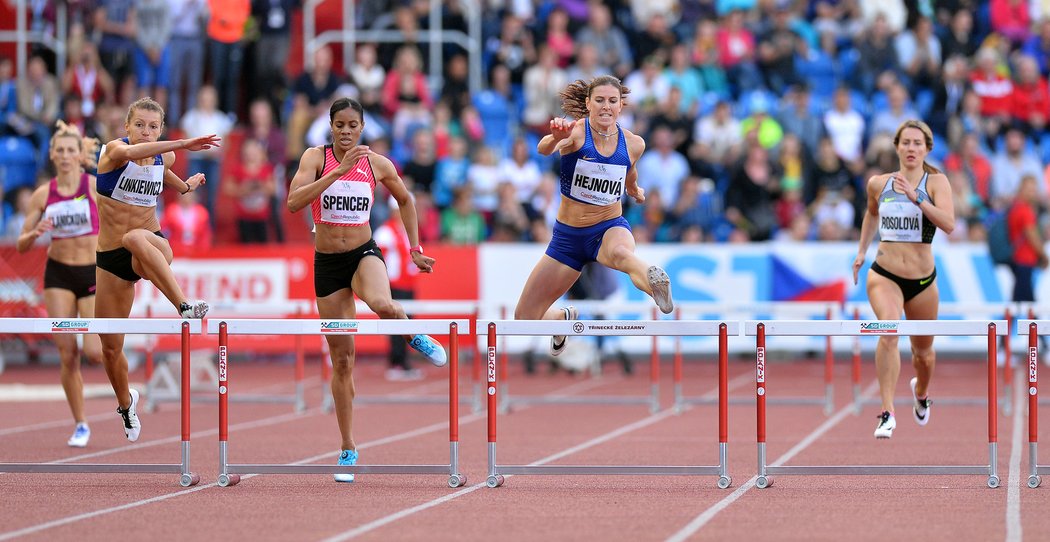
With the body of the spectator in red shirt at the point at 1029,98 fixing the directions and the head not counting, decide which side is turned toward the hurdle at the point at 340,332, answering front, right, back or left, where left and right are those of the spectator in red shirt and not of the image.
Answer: front

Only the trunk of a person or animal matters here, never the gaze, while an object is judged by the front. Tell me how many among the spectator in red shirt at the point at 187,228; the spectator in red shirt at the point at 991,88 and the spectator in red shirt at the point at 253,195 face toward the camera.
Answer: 3

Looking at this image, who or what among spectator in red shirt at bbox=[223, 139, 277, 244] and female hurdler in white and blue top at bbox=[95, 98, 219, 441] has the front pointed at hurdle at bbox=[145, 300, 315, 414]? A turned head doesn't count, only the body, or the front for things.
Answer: the spectator in red shirt

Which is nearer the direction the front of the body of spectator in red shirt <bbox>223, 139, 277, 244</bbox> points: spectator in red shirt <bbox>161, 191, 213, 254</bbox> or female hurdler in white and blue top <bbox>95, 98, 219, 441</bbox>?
the female hurdler in white and blue top

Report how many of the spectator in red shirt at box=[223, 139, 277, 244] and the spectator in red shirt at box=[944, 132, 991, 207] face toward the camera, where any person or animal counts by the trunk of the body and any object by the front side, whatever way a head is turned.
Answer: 2

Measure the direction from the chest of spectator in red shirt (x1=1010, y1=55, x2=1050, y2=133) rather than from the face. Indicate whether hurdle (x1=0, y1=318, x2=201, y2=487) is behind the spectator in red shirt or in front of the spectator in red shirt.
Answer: in front

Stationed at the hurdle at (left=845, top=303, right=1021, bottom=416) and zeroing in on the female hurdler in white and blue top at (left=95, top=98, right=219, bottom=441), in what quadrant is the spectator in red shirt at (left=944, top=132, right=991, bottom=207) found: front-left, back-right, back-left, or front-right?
back-right

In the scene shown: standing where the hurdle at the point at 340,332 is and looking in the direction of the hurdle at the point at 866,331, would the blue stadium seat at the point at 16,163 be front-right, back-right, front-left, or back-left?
back-left
